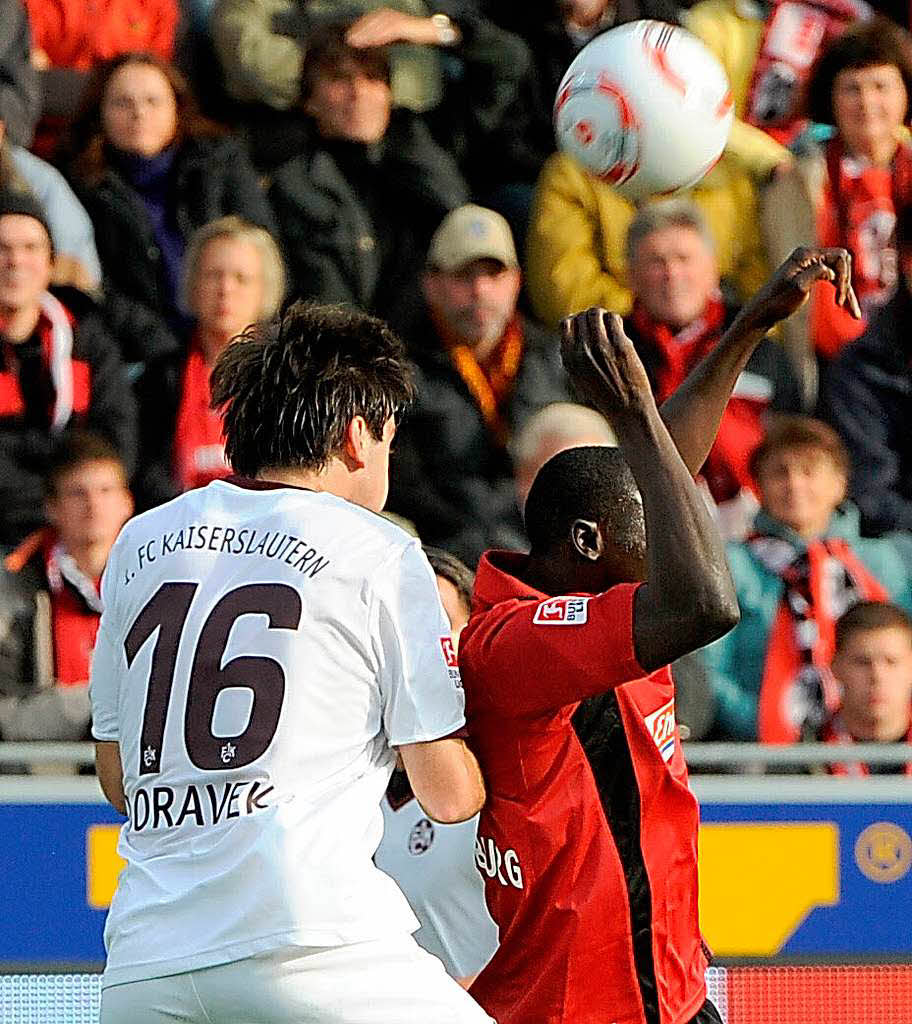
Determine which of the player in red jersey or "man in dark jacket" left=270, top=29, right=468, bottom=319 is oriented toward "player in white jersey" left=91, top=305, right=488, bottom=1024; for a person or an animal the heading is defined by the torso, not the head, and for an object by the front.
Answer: the man in dark jacket

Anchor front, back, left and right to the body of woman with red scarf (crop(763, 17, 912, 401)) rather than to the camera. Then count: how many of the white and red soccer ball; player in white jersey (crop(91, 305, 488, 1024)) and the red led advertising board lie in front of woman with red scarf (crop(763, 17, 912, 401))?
3

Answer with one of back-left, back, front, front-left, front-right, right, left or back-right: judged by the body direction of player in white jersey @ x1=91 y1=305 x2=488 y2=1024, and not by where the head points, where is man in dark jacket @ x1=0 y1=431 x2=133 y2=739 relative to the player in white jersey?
front-left

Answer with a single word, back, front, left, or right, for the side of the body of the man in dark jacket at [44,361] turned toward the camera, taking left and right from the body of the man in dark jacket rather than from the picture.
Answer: front

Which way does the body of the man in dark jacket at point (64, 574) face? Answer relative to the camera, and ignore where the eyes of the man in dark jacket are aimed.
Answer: toward the camera

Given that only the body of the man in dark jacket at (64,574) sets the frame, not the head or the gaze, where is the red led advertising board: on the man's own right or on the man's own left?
on the man's own left

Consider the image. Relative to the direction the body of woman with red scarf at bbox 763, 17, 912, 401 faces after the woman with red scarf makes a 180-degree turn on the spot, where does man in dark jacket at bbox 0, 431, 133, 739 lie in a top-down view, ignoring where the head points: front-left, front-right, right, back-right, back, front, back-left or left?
back-left

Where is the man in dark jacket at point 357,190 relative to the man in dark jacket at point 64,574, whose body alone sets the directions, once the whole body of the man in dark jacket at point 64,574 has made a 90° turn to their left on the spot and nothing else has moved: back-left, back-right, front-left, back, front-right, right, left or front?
front-left

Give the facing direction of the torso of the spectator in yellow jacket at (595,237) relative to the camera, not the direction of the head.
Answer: toward the camera

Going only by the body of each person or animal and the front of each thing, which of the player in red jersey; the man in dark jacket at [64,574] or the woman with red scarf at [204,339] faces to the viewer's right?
the player in red jersey

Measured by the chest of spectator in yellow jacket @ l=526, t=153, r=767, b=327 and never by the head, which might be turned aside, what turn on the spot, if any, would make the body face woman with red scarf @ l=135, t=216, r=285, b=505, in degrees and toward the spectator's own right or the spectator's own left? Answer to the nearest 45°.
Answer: approximately 45° to the spectator's own right

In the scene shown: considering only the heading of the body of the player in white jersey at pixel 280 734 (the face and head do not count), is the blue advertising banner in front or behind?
in front

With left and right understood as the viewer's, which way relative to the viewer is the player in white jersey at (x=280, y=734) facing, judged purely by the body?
facing away from the viewer and to the right of the viewer

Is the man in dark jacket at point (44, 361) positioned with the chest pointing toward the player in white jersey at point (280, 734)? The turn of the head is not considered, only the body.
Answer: yes

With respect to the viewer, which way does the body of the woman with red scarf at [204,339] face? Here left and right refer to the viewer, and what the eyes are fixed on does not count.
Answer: facing the viewer
